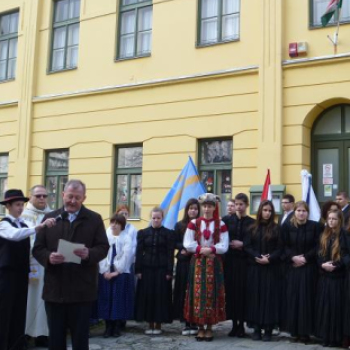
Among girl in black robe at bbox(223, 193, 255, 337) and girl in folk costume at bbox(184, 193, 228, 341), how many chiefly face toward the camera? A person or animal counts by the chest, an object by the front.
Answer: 2

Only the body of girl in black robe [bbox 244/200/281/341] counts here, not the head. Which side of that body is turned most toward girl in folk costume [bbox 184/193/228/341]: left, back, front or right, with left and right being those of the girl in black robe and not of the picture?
right

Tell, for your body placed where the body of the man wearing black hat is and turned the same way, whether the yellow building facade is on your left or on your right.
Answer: on your left
